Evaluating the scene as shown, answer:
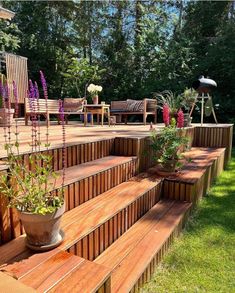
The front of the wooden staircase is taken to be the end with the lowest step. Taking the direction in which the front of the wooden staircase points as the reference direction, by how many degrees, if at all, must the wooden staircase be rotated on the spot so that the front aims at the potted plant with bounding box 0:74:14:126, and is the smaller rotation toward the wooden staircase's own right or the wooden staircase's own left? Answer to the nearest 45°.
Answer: approximately 180°

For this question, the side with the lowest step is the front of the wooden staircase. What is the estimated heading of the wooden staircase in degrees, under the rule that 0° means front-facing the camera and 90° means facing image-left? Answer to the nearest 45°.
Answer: approximately 315°

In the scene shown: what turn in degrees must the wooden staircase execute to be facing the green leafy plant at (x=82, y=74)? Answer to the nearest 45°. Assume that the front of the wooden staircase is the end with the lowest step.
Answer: approximately 135° to its left

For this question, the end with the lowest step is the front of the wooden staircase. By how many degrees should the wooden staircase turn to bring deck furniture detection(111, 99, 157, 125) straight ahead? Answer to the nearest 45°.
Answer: approximately 135° to its left

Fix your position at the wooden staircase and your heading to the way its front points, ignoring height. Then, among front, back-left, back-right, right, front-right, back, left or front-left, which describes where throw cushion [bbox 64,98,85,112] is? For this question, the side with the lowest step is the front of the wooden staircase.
back-left
